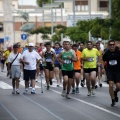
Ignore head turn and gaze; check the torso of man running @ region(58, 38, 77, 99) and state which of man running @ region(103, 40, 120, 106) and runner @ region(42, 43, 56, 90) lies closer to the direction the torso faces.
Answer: the man running

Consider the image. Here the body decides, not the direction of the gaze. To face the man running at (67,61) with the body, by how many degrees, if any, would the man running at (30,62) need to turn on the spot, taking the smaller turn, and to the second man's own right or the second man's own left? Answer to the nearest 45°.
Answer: approximately 45° to the second man's own left

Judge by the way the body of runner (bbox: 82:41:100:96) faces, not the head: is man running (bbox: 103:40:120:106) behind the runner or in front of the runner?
in front

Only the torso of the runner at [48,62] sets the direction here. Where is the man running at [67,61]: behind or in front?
in front
